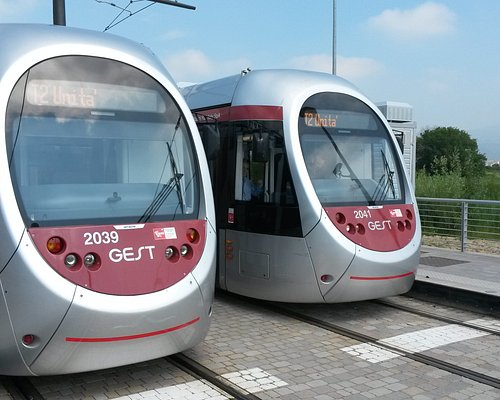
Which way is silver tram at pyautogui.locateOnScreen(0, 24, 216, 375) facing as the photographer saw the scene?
facing the viewer and to the right of the viewer

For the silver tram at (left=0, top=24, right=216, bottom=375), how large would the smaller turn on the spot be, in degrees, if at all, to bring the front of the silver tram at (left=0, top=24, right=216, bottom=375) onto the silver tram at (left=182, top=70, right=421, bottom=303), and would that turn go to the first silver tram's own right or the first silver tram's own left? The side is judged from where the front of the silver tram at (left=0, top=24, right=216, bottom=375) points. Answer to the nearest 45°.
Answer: approximately 90° to the first silver tram's own left

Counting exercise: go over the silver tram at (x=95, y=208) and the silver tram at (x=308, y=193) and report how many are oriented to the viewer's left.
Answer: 0

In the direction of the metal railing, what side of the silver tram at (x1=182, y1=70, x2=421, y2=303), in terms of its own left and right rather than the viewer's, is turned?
left

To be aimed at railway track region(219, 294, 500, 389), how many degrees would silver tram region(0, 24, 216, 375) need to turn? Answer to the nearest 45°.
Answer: approximately 45° to its left

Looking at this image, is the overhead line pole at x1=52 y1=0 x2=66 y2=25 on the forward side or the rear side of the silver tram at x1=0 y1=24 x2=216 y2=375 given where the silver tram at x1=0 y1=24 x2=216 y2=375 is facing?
on the rear side

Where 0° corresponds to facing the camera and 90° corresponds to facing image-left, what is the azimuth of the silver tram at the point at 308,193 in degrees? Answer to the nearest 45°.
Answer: approximately 315°

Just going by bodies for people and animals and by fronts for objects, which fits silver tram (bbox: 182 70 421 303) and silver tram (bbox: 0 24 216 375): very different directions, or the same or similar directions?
same or similar directions

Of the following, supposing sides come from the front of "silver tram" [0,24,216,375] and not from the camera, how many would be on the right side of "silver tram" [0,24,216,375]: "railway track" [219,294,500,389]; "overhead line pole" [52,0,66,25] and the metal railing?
0

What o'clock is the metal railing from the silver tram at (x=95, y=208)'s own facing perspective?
The metal railing is roughly at 9 o'clock from the silver tram.
